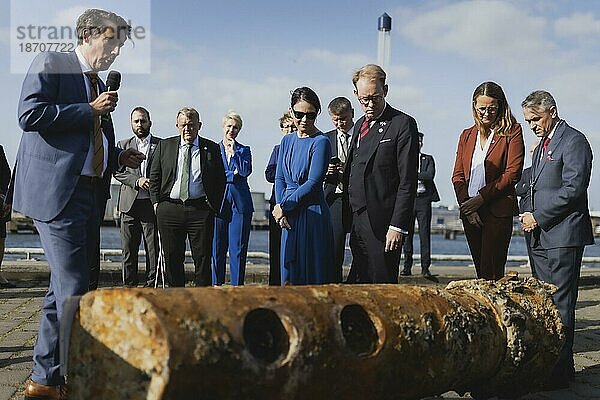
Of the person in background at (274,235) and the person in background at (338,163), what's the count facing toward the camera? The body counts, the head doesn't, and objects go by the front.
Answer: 2

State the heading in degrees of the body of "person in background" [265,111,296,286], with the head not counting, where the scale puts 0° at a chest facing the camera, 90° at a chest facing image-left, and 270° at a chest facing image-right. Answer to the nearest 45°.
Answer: approximately 0°

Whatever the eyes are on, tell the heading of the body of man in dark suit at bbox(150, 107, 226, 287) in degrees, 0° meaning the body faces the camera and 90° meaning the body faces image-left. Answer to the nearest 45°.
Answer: approximately 0°

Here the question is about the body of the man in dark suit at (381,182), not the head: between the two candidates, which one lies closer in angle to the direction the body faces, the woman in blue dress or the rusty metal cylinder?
the rusty metal cylinder

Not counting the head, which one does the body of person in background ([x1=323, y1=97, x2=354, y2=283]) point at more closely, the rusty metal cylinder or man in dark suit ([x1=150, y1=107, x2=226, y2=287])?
the rusty metal cylinder
